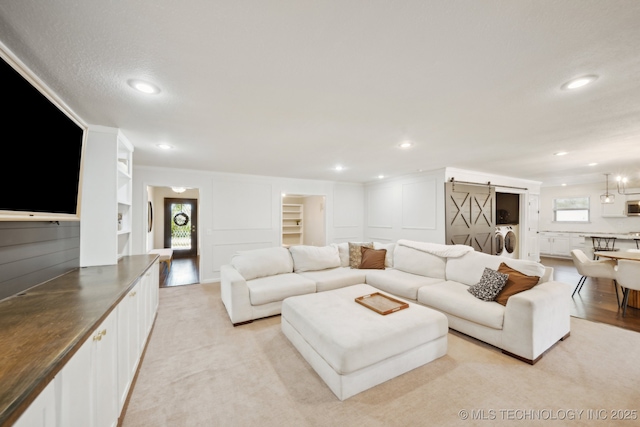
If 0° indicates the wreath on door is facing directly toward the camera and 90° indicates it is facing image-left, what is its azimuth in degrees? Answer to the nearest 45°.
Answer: approximately 0°

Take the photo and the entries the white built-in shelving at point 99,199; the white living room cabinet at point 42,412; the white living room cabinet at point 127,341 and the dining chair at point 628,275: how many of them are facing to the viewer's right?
3

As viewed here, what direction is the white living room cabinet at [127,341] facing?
to the viewer's right

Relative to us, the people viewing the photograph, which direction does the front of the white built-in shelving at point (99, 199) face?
facing to the right of the viewer

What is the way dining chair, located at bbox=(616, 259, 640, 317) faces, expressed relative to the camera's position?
facing away from the viewer

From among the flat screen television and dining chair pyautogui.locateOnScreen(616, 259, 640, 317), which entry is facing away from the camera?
the dining chair

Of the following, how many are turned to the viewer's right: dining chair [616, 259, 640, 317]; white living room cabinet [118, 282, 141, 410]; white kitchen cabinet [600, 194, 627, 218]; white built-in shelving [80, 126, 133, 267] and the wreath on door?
2

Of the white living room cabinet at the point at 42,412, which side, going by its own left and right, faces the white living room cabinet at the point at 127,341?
left
